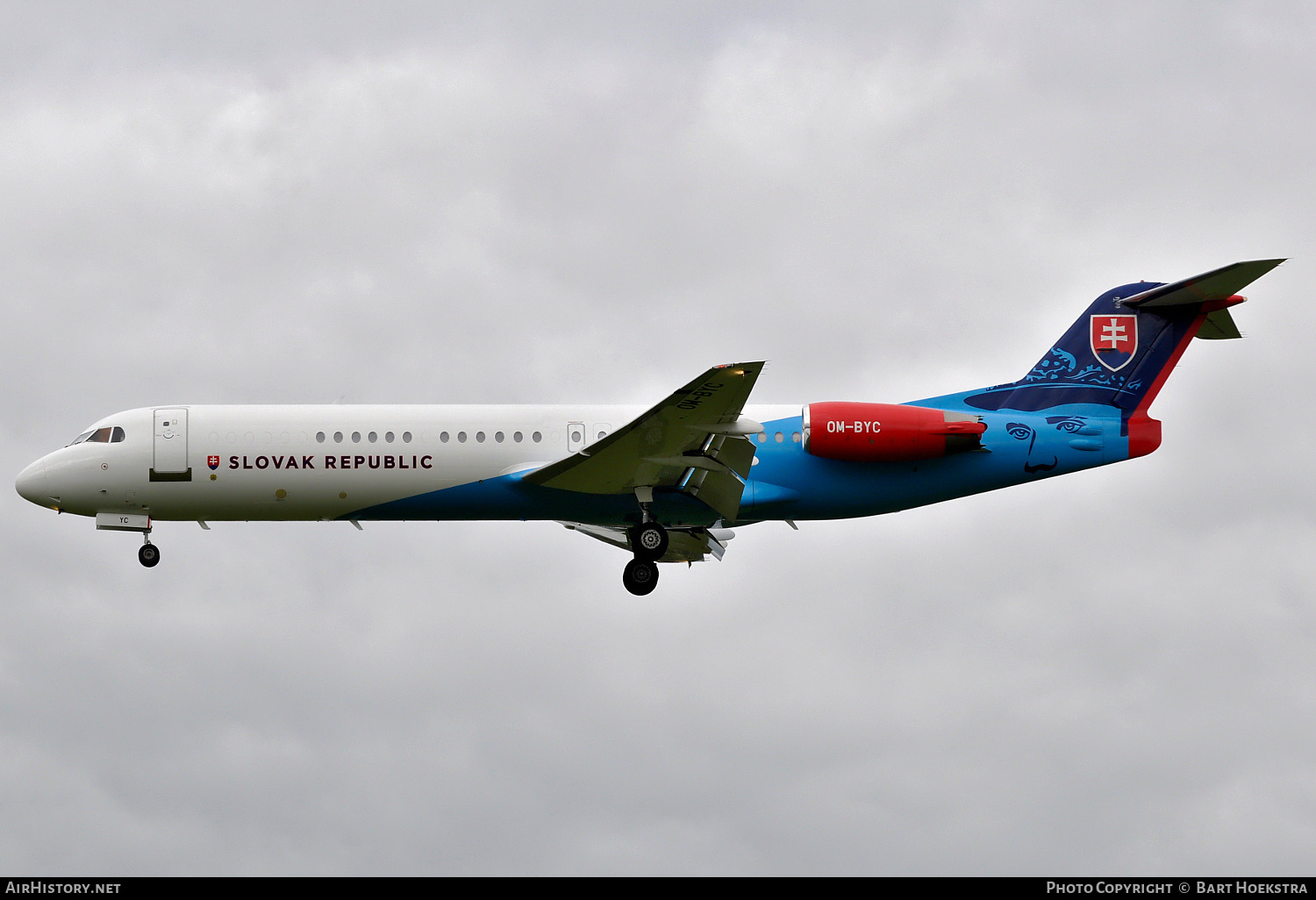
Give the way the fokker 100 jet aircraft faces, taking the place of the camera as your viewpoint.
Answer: facing to the left of the viewer
